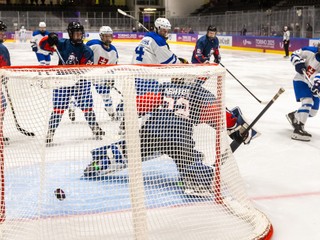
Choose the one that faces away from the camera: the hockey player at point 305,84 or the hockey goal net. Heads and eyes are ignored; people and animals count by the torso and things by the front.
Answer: the hockey goal net

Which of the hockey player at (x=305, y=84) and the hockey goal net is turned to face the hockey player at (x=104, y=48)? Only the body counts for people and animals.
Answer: the hockey goal net

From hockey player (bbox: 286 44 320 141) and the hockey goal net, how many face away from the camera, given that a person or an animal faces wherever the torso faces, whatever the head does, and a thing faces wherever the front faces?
1

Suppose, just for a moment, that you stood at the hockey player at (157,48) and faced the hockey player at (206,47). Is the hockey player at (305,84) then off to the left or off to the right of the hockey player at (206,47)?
right

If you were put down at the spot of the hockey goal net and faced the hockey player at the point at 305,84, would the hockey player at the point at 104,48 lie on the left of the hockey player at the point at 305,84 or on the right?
left

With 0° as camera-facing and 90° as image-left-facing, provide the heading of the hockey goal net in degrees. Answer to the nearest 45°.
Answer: approximately 180°

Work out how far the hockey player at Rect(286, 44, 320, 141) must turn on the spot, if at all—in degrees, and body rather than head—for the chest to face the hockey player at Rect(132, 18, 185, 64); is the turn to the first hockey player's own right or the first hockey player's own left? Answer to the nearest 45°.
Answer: approximately 90° to the first hockey player's own right

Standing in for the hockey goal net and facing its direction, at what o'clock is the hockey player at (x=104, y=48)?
The hockey player is roughly at 12 o'clock from the hockey goal net.
